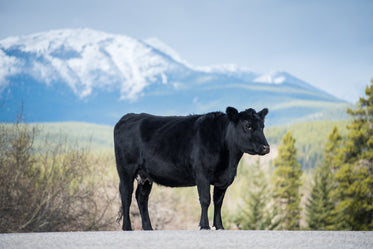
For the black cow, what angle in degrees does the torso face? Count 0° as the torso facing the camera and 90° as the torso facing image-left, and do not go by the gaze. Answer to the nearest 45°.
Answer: approximately 270°
